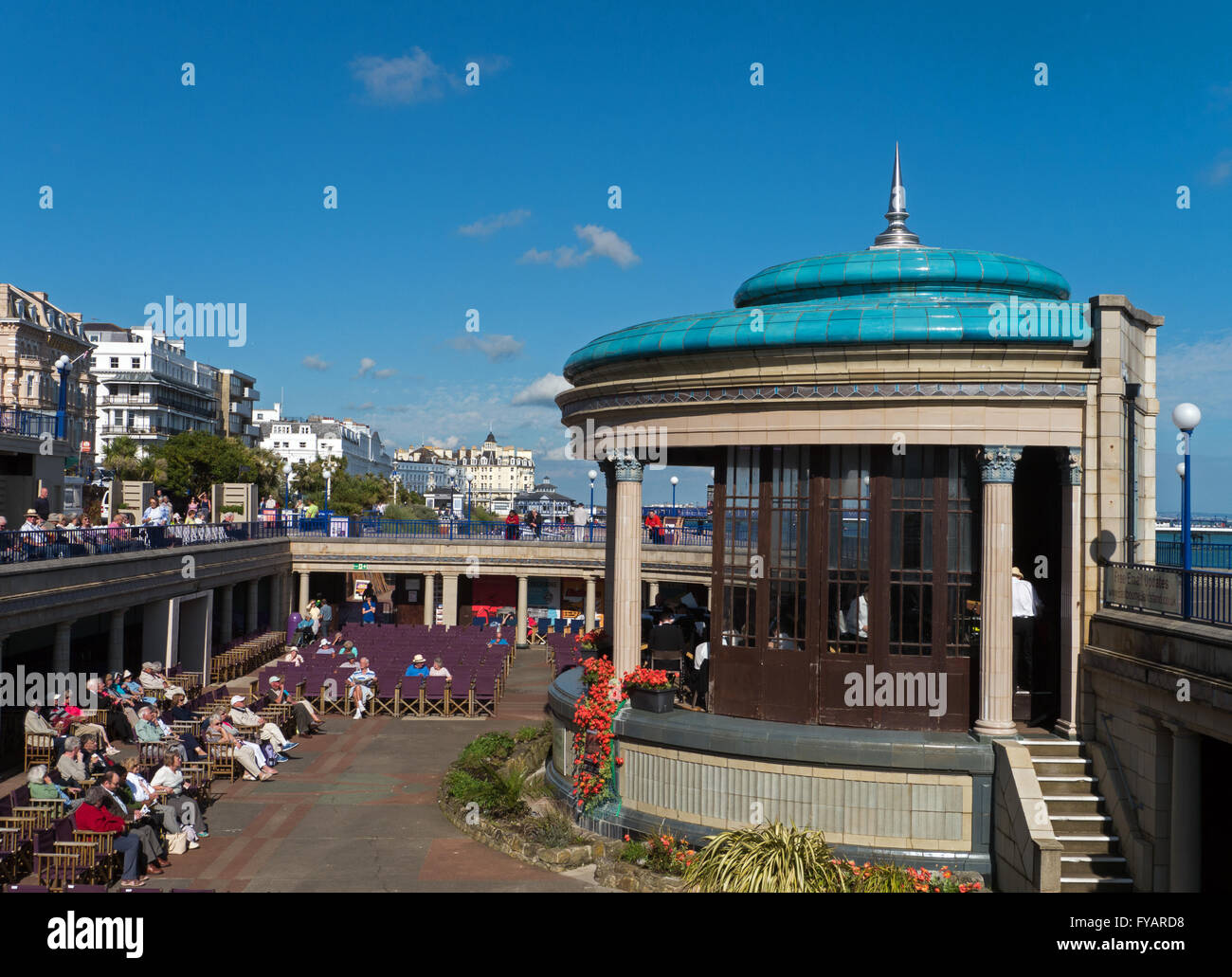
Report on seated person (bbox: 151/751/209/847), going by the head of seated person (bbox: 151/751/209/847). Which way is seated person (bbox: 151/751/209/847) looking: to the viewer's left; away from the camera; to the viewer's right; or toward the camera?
to the viewer's right

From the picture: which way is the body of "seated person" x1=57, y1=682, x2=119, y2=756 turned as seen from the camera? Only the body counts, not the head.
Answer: to the viewer's right

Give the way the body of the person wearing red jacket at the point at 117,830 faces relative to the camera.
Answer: to the viewer's right

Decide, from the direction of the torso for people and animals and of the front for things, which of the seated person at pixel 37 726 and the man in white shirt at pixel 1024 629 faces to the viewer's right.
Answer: the seated person

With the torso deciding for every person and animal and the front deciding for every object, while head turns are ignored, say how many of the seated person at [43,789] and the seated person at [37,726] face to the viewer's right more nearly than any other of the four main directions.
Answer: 2

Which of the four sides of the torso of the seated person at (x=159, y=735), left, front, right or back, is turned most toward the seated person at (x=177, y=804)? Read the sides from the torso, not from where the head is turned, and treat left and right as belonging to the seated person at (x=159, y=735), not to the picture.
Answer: right

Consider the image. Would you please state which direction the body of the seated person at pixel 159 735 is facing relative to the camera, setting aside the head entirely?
to the viewer's right

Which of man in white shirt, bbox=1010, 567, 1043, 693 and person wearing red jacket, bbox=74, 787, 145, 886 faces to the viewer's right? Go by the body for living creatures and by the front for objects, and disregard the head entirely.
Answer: the person wearing red jacket

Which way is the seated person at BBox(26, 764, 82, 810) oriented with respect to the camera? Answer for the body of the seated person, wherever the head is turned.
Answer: to the viewer's right

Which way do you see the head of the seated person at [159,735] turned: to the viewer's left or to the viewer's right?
to the viewer's right

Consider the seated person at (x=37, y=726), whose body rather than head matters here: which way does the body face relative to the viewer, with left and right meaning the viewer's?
facing to the right of the viewer

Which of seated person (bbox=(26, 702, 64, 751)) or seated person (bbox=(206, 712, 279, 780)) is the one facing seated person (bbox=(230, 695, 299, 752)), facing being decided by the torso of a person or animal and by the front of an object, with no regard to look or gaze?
seated person (bbox=(26, 702, 64, 751))

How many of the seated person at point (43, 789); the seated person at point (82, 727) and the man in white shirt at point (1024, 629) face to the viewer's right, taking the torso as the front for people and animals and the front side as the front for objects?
2

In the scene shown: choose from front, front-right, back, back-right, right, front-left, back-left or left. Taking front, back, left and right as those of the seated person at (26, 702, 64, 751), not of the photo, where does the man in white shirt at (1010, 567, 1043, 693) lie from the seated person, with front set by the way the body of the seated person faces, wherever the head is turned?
front-right
